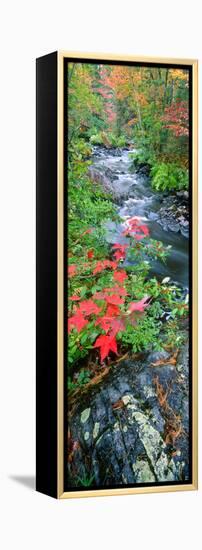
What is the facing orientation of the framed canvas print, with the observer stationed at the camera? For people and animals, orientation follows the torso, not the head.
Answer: facing the viewer and to the right of the viewer
